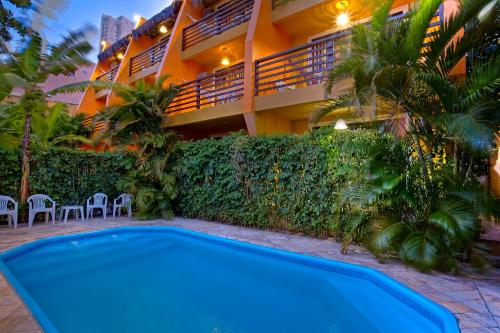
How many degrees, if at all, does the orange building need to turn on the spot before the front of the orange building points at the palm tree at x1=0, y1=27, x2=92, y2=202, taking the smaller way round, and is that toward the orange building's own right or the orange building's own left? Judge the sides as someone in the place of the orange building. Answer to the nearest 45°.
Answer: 0° — it already faces it

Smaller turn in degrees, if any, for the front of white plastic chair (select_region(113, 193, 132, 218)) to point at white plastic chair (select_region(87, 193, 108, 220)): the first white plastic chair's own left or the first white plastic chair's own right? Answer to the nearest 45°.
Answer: approximately 45° to the first white plastic chair's own right

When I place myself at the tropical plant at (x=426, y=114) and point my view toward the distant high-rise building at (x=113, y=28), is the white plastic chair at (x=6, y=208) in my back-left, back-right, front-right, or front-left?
front-left

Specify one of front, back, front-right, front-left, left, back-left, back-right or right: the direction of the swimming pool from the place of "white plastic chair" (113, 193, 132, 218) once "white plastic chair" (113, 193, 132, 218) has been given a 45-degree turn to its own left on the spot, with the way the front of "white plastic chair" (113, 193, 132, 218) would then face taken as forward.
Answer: front

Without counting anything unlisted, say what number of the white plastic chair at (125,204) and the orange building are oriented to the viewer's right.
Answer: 0

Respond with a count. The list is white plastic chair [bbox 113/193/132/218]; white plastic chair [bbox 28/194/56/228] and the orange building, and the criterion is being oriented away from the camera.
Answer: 0

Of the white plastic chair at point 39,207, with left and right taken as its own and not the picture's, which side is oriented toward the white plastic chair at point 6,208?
right

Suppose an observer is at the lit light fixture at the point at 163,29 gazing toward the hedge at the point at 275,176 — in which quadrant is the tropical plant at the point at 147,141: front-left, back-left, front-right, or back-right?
front-right

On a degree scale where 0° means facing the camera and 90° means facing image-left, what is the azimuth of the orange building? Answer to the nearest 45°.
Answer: approximately 45°

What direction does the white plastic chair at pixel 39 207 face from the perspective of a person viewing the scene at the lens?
facing the viewer and to the right of the viewer

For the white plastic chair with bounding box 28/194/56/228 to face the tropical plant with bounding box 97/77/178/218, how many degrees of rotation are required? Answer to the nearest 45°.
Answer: approximately 45° to its left

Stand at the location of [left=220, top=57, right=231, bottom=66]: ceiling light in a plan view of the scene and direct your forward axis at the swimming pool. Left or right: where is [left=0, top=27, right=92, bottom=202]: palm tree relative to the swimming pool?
right

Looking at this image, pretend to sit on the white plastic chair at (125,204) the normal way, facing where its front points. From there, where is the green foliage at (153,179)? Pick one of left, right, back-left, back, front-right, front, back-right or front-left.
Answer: left
